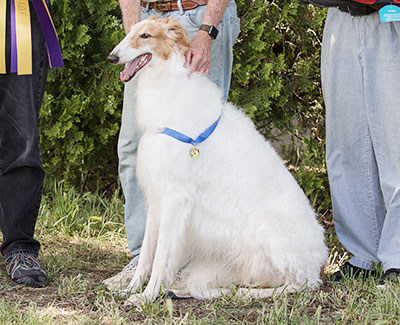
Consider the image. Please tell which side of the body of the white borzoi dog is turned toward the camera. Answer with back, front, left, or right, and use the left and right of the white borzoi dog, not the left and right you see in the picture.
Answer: left
